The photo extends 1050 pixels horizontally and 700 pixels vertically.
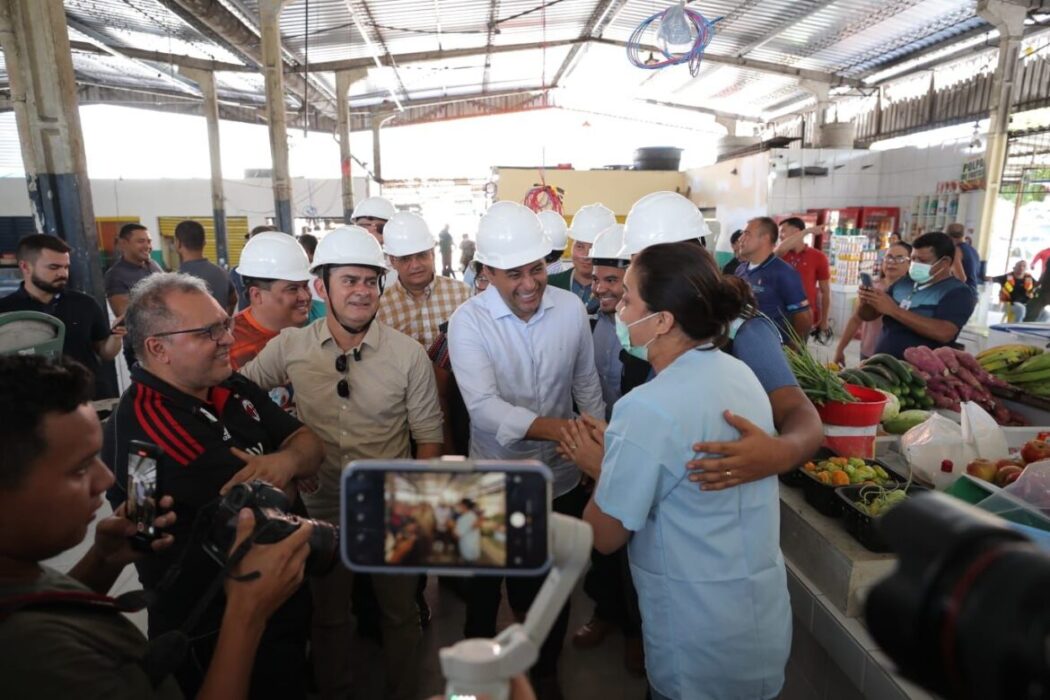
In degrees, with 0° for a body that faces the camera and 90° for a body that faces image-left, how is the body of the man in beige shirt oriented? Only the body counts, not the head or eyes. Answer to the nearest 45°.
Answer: approximately 0°

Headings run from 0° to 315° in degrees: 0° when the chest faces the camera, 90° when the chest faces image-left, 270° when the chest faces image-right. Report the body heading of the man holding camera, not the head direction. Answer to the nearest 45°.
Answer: approximately 270°

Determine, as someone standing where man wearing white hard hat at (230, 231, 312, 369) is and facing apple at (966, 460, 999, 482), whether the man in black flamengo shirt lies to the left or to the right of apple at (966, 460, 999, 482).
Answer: right

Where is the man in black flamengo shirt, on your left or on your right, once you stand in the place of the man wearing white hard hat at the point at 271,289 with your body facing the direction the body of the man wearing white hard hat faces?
on your right

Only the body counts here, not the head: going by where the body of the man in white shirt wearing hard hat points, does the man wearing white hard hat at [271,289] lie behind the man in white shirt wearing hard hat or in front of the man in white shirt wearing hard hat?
behind

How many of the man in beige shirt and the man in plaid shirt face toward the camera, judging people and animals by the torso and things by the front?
2

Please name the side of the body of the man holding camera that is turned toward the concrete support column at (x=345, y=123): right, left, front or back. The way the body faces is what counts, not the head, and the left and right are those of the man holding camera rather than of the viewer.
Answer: left

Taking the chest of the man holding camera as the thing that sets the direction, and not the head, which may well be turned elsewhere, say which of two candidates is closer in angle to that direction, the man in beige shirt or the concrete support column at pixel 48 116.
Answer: the man in beige shirt
